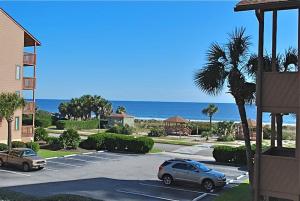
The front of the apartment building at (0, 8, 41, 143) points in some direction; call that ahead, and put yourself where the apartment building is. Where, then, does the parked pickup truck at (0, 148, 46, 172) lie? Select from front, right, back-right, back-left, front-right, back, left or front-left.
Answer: right

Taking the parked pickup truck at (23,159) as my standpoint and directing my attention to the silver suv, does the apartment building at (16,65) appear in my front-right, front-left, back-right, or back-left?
back-left

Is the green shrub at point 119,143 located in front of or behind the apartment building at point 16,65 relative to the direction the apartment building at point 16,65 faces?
in front

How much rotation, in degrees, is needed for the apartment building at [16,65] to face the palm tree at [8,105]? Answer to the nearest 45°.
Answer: approximately 90° to its right

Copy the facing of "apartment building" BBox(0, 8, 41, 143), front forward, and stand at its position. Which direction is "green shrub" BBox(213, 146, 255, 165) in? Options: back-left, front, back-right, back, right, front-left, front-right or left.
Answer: front-right

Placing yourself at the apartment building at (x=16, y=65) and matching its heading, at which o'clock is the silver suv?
The silver suv is roughly at 2 o'clock from the apartment building.

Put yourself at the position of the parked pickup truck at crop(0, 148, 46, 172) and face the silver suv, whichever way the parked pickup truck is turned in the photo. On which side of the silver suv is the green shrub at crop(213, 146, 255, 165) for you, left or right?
left

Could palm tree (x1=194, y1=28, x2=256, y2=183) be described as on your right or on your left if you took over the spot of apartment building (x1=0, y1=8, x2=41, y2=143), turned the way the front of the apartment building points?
on your right

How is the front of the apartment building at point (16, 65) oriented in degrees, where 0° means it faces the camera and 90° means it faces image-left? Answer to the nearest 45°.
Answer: approximately 270°

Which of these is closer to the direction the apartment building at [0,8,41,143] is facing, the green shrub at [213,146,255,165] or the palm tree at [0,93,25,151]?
the green shrub
